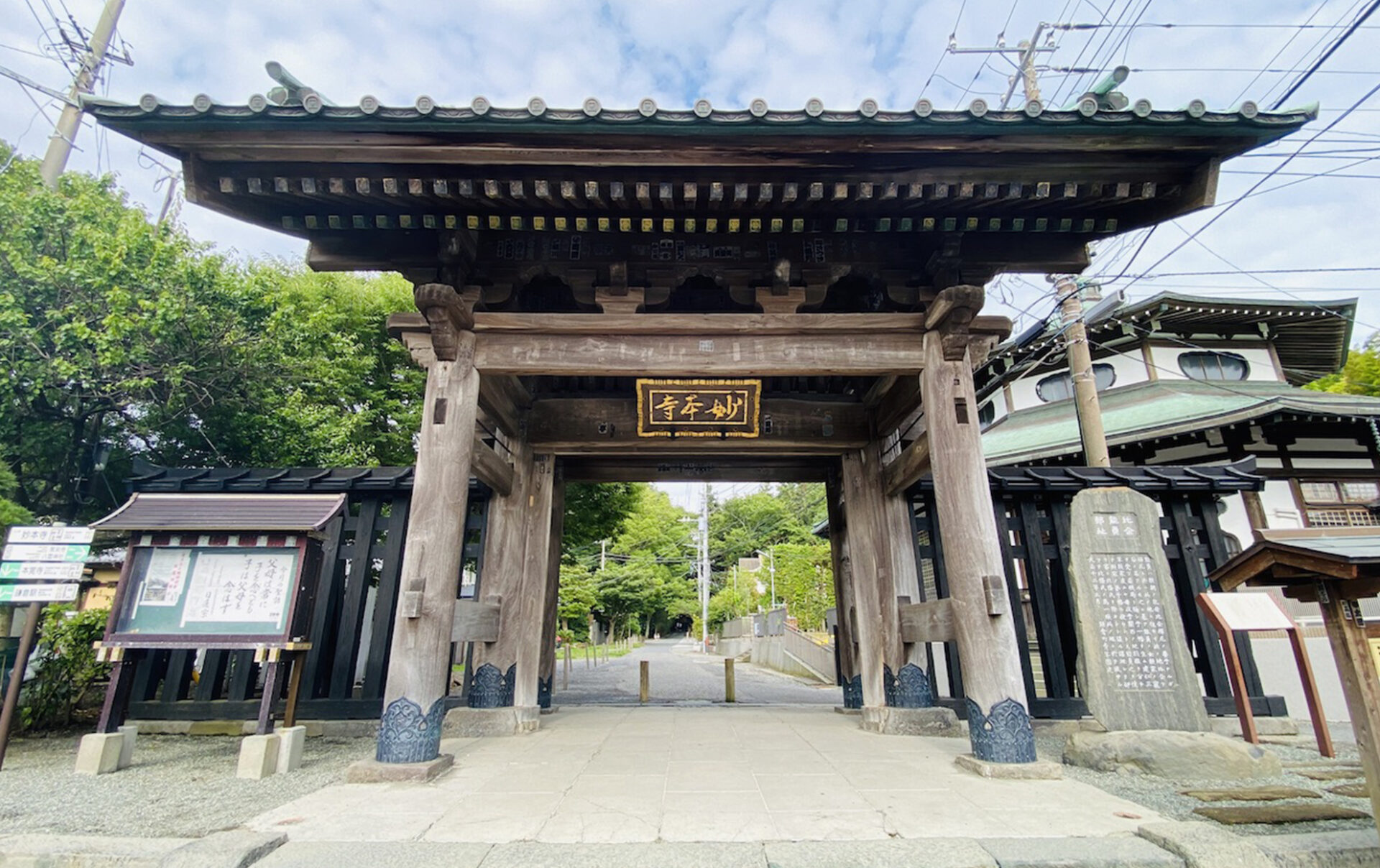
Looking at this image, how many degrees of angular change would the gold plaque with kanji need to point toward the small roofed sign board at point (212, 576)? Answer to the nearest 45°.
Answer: approximately 90° to its right

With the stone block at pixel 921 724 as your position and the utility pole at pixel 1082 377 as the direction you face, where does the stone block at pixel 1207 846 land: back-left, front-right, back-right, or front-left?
back-right

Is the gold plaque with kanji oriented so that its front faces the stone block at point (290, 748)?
no

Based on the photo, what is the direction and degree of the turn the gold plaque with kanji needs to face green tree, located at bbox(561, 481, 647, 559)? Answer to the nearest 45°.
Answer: approximately 180°

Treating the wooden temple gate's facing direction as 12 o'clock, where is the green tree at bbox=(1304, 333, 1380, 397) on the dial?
The green tree is roughly at 8 o'clock from the wooden temple gate.

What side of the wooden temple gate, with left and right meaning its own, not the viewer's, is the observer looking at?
front

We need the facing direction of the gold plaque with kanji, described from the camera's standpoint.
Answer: facing the viewer

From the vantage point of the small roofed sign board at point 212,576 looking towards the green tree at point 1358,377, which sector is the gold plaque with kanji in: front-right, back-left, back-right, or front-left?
front-right

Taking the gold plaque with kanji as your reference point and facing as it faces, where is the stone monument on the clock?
The stone monument is roughly at 9 o'clock from the gold plaque with kanji.

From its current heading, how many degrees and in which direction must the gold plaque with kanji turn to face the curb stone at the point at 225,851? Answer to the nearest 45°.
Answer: approximately 45° to its right

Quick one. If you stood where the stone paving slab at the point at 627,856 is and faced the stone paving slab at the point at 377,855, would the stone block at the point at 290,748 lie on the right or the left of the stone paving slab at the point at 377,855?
right

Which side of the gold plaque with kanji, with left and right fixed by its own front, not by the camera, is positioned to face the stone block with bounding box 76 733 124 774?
right

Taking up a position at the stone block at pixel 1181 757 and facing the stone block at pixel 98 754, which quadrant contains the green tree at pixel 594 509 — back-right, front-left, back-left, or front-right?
front-right

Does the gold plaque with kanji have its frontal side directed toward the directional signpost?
no

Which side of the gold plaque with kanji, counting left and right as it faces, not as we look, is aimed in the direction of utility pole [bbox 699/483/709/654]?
back

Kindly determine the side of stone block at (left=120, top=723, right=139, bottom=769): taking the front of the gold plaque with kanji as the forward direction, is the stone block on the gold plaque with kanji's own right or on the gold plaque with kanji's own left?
on the gold plaque with kanji's own right

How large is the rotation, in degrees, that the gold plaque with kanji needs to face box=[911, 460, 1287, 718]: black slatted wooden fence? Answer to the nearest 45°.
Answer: approximately 90° to its left
